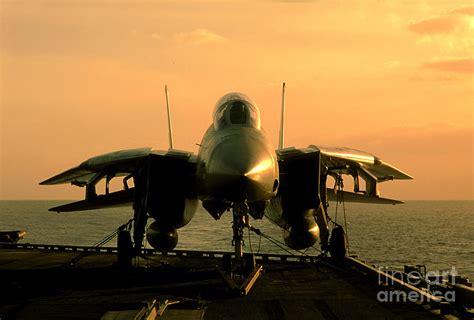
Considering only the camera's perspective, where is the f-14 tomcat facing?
facing the viewer
